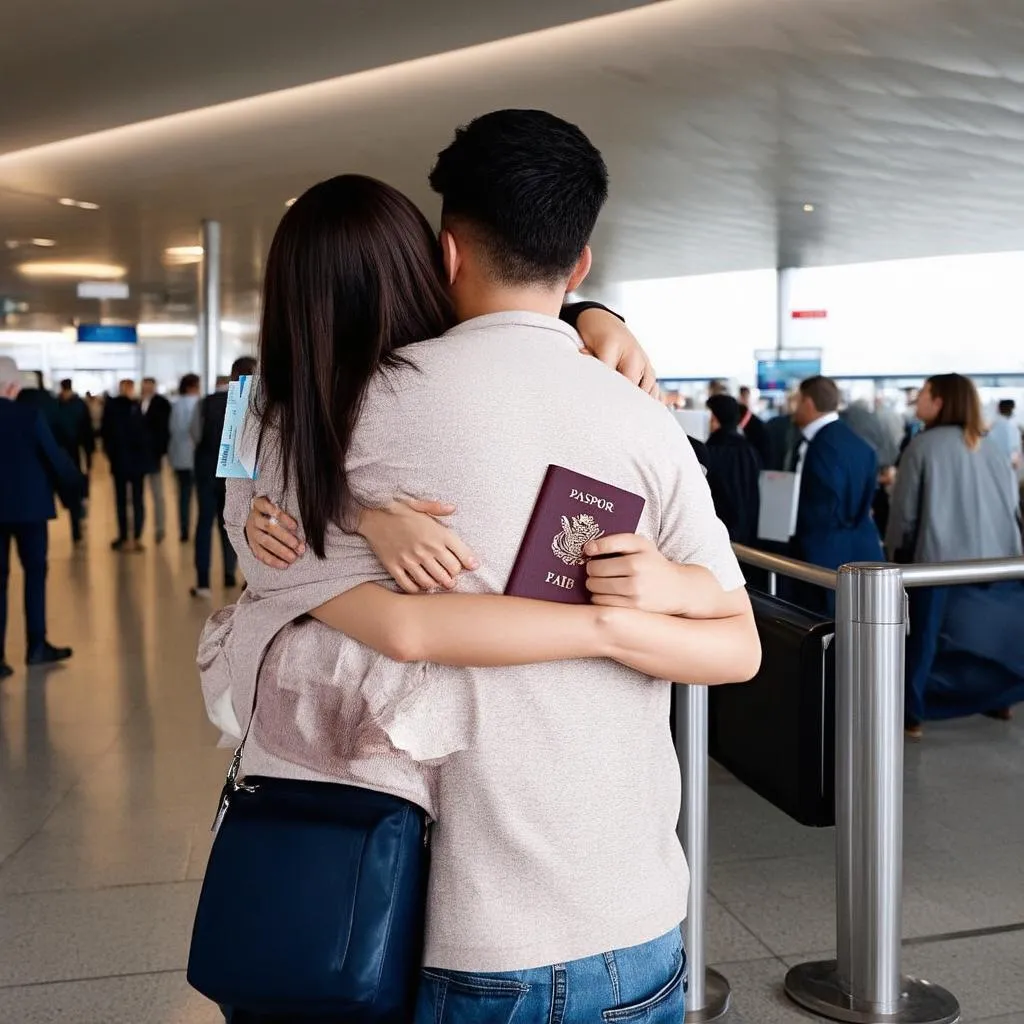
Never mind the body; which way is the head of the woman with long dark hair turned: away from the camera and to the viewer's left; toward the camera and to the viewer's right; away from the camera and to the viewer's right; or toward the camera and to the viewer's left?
away from the camera and to the viewer's right

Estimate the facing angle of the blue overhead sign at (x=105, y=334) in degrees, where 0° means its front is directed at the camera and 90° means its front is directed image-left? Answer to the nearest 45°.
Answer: approximately 0°

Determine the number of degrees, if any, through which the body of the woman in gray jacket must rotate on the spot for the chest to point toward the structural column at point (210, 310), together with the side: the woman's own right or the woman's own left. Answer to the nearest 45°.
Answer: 0° — they already face it

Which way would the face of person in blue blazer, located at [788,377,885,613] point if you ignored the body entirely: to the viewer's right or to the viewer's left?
to the viewer's left

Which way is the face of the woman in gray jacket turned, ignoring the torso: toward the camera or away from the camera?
away from the camera

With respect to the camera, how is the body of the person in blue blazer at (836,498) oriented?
to the viewer's left

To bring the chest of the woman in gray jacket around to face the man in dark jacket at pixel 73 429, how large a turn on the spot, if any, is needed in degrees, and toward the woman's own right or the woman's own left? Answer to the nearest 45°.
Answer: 0° — they already face them

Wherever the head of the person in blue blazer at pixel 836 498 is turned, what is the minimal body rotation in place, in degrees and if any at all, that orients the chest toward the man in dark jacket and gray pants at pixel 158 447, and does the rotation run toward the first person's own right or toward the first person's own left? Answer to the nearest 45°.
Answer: approximately 45° to the first person's own right

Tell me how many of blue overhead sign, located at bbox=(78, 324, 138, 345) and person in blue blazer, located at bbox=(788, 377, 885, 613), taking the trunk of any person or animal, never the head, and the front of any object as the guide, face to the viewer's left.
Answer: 1

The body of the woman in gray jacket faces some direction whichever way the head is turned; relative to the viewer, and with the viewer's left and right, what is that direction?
facing away from the viewer and to the left of the viewer
